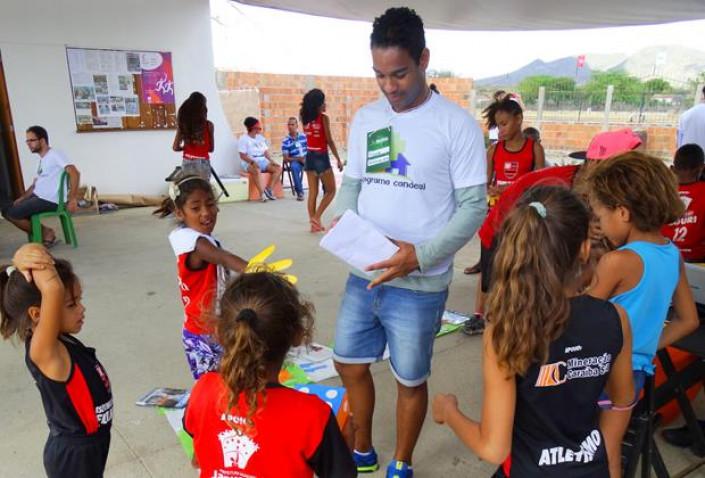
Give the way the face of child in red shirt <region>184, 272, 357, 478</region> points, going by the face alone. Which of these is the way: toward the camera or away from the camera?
away from the camera

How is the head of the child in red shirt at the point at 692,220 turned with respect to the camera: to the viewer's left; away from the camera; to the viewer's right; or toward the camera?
away from the camera

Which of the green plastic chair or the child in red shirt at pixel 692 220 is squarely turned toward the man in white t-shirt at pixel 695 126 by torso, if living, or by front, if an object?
the child in red shirt

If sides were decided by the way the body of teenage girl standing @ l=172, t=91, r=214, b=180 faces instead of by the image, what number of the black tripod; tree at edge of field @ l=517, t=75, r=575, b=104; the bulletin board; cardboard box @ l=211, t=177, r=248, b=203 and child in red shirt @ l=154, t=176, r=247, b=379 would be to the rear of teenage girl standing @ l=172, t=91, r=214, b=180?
2

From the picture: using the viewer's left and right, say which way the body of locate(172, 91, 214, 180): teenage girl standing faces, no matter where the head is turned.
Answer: facing away from the viewer

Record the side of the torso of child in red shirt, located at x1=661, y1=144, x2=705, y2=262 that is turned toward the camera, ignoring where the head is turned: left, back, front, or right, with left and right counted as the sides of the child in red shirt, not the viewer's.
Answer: back

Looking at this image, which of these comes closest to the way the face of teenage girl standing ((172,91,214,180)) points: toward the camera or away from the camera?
away from the camera

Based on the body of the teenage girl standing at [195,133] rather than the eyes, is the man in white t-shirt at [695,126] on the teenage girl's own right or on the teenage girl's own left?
on the teenage girl's own right
